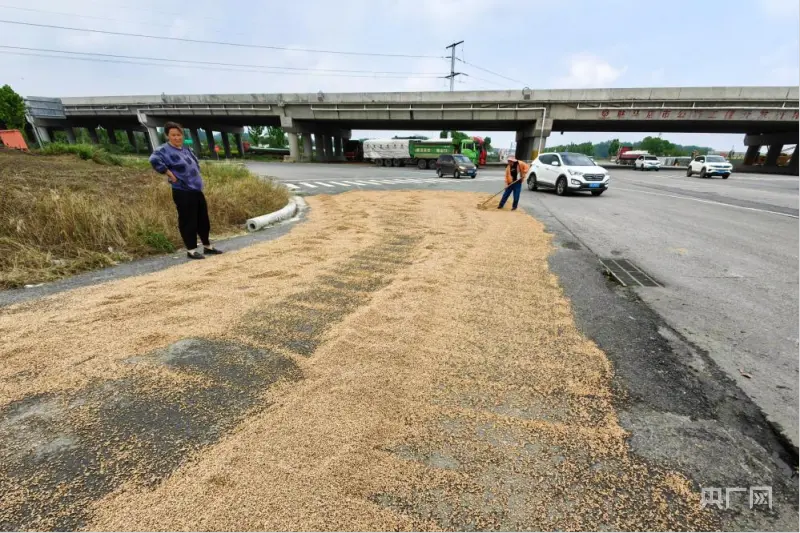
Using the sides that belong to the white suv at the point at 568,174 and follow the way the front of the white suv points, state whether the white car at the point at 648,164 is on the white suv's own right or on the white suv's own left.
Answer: on the white suv's own left

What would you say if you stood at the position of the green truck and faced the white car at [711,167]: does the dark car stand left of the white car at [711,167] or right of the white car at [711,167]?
right

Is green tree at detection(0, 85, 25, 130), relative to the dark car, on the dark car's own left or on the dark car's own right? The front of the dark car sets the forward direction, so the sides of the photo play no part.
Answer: on the dark car's own right

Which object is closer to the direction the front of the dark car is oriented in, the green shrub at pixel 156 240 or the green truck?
the green shrub

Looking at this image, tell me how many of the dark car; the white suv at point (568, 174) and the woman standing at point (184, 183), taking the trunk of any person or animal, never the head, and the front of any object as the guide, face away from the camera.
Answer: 0

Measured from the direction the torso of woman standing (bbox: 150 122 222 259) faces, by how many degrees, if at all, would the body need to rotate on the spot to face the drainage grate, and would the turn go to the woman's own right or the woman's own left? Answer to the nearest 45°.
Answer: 0° — they already face it

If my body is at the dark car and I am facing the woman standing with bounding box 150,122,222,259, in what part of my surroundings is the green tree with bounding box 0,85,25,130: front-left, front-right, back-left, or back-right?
front-right

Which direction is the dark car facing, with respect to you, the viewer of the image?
facing the viewer and to the right of the viewer

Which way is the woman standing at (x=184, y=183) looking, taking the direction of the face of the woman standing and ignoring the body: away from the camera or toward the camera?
toward the camera

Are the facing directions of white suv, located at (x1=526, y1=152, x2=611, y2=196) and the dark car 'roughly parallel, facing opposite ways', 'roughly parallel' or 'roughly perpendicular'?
roughly parallel

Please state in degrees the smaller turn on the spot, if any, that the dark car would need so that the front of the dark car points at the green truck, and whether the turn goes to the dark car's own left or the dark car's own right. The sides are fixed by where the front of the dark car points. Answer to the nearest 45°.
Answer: approximately 135° to the dark car's own left

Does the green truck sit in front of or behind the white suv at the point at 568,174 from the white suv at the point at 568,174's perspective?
behind

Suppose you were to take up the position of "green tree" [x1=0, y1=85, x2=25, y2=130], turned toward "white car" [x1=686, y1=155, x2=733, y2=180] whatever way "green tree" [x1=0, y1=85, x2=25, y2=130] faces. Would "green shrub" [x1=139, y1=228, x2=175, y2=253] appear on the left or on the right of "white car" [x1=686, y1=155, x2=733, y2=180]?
right

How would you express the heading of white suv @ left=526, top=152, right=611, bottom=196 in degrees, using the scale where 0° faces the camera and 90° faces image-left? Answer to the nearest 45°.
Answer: approximately 315°

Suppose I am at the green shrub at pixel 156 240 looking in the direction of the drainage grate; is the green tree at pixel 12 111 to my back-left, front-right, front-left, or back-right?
back-left
